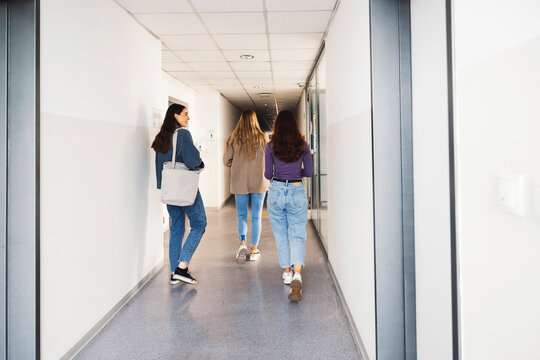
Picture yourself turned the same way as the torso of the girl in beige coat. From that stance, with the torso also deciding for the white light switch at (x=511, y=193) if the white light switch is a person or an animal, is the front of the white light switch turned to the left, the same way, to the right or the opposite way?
to the left

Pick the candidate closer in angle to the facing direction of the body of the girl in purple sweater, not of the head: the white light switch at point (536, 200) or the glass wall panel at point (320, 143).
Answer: the glass wall panel

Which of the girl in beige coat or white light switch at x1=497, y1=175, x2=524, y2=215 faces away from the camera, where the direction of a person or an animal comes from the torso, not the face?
the girl in beige coat

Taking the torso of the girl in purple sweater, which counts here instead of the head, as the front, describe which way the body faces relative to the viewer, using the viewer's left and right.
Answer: facing away from the viewer

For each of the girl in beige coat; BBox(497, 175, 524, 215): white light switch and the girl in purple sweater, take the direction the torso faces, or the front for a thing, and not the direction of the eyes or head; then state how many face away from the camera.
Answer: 2

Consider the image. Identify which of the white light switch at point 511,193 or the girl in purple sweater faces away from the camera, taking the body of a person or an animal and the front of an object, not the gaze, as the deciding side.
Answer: the girl in purple sweater

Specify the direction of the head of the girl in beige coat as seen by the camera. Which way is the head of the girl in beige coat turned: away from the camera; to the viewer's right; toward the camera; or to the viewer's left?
away from the camera

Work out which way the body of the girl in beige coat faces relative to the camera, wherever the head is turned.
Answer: away from the camera

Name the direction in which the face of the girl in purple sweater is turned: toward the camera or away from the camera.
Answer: away from the camera
